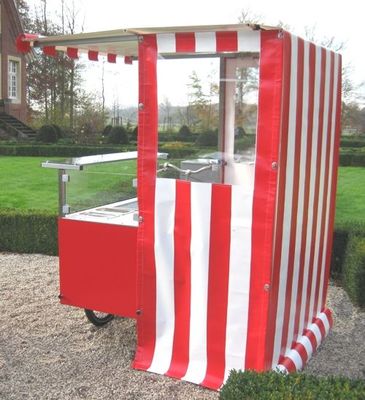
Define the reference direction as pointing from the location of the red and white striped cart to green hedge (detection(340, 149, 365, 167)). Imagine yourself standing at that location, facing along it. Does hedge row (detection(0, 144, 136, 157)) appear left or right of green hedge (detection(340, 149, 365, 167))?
left

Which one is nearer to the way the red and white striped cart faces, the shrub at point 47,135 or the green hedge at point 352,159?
the shrub

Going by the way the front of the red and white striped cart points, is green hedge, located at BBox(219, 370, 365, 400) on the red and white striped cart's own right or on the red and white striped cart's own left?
on the red and white striped cart's own left

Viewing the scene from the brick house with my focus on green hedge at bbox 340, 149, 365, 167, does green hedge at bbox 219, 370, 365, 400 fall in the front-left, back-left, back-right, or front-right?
front-right

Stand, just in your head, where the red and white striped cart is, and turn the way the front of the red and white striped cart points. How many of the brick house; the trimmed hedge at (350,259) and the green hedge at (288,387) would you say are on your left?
1

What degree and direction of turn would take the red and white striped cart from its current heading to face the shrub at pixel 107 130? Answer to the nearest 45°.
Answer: approximately 90° to its right

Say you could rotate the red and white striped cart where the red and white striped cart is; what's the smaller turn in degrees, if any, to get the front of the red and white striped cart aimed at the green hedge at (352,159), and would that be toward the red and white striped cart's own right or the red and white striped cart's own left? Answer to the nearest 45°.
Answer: approximately 90° to the red and white striped cart's own right

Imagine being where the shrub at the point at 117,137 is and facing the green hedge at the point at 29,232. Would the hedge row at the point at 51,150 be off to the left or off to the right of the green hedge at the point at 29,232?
right

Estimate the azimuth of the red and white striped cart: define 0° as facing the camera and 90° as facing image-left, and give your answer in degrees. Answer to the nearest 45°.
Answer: approximately 90°

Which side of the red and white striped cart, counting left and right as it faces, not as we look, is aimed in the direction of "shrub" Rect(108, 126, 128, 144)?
right

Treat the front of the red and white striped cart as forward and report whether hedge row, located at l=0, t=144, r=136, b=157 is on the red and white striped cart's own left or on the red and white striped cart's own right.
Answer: on the red and white striped cart's own right
